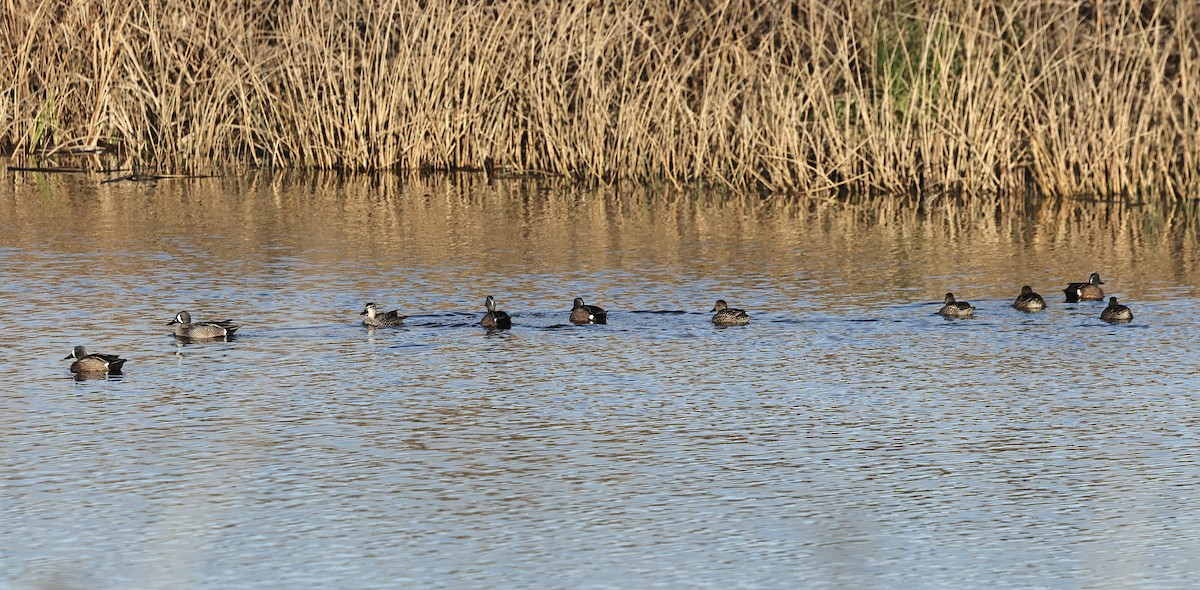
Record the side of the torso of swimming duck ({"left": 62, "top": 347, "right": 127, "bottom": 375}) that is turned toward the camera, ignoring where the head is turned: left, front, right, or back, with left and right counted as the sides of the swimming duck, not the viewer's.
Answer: left

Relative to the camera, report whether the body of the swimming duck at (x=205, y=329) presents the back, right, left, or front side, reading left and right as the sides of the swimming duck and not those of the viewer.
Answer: left

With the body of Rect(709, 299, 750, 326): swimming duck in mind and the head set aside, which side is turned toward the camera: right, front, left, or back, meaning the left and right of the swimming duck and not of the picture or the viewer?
left

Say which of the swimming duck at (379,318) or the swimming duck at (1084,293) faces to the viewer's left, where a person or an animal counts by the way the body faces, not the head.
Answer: the swimming duck at (379,318)

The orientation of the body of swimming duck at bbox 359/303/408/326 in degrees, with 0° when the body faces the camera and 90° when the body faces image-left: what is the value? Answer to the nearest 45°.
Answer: approximately 90°

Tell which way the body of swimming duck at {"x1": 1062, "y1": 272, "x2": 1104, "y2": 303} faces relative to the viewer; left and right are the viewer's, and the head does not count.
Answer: facing to the right of the viewer

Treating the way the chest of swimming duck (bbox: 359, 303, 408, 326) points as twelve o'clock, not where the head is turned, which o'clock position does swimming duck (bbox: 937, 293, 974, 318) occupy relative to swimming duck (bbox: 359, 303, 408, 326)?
swimming duck (bbox: 937, 293, 974, 318) is roughly at 6 o'clock from swimming duck (bbox: 359, 303, 408, 326).

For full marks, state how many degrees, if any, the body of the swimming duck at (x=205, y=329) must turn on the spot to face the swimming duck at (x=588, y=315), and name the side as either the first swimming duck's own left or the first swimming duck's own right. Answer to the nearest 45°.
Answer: approximately 180°
